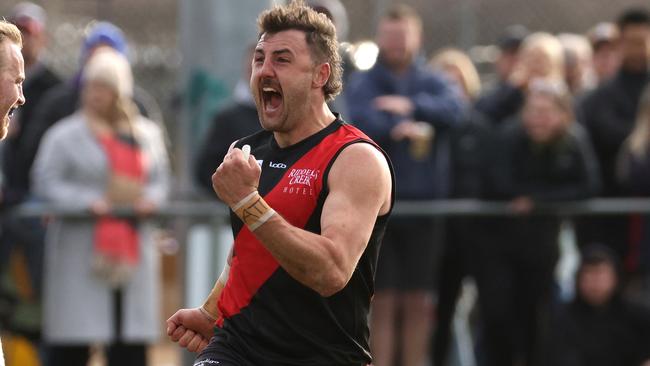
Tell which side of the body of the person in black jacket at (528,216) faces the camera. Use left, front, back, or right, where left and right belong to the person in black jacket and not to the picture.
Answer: front

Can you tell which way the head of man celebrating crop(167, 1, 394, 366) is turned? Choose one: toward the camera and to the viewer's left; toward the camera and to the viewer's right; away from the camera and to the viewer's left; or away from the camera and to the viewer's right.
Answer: toward the camera and to the viewer's left

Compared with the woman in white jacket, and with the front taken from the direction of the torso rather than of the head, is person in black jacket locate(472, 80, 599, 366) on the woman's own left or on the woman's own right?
on the woman's own left

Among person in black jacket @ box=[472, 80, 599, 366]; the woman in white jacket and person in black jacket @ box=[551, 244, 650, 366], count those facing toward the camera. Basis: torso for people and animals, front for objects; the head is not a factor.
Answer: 3

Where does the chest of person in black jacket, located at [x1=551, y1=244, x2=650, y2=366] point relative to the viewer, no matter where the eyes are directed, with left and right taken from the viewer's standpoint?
facing the viewer

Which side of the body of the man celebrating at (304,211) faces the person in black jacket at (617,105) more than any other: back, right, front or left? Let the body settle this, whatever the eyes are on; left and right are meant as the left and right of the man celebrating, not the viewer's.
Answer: back
